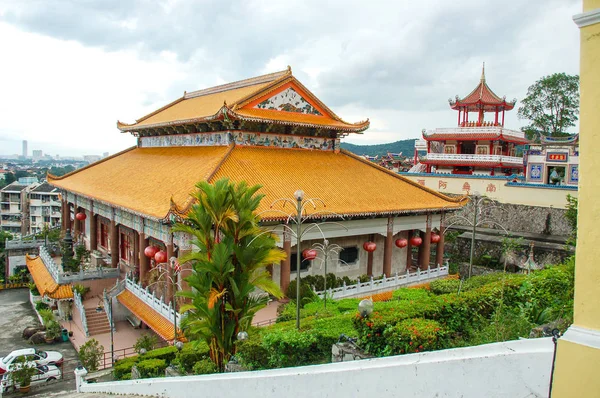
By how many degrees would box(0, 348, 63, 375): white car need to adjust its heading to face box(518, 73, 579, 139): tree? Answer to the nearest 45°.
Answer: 0° — it already faces it

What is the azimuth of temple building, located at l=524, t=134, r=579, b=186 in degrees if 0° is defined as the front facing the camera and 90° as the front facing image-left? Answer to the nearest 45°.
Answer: approximately 0°

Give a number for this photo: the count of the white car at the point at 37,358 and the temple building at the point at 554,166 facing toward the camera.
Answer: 1

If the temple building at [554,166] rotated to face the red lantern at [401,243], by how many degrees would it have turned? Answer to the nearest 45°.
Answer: approximately 45° to its right

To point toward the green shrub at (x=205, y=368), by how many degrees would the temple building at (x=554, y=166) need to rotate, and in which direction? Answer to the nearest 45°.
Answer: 0° — it already faces it

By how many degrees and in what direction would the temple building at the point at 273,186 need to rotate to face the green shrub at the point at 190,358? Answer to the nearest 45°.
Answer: approximately 45° to its left

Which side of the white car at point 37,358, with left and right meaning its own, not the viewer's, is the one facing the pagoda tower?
front

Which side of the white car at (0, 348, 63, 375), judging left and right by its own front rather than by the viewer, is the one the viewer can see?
right

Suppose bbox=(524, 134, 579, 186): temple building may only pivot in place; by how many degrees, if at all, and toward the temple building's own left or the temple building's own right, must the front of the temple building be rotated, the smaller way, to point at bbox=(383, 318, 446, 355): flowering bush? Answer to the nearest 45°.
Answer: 0° — it already faces it

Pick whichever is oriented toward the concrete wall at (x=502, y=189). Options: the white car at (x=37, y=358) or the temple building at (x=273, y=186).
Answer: the white car

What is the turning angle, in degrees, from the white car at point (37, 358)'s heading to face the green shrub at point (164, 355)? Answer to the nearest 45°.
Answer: approximately 45° to its right

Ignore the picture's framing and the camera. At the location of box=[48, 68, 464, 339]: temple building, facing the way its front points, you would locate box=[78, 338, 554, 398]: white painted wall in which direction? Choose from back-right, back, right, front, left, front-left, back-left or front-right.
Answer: front-left
